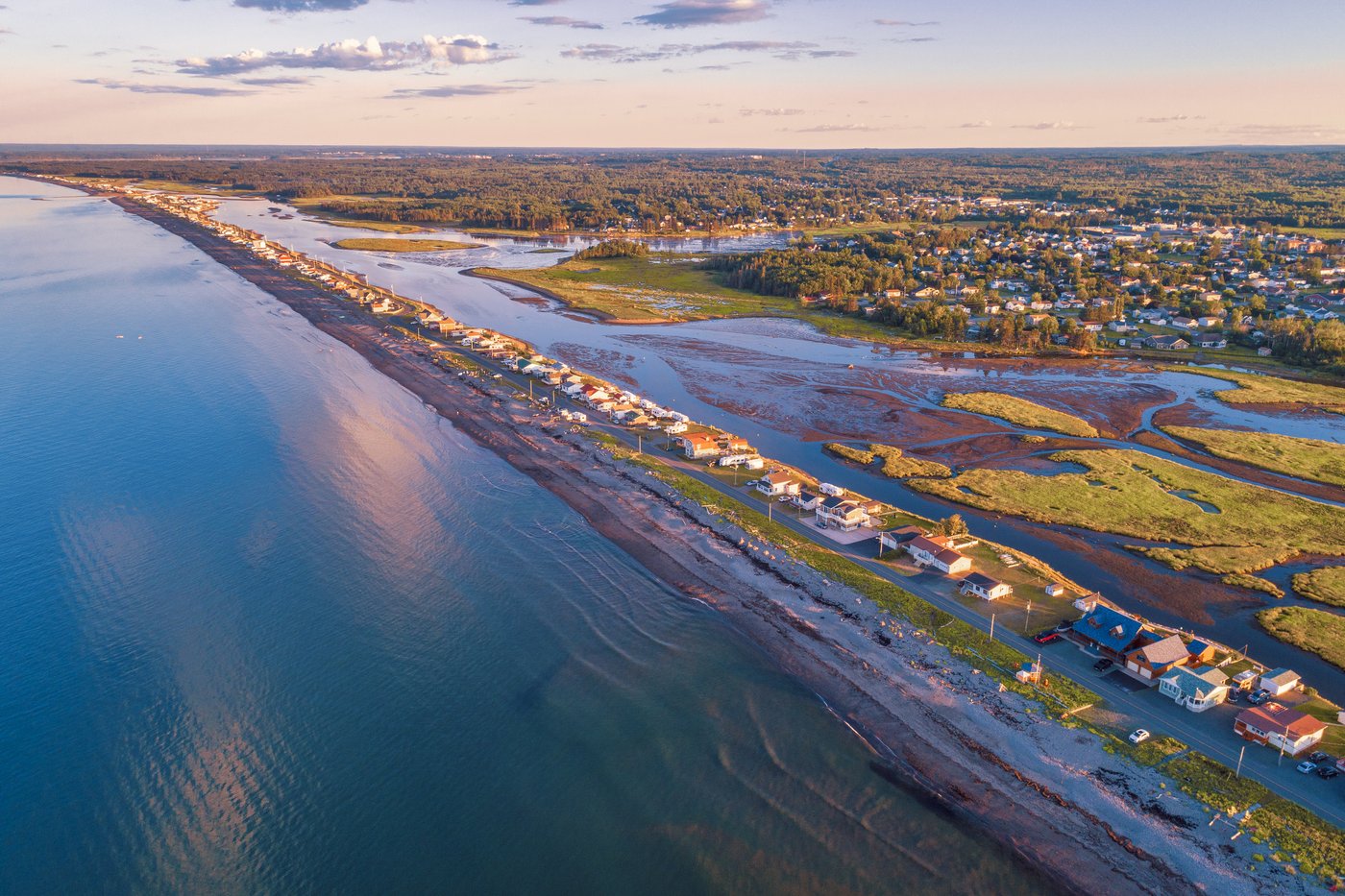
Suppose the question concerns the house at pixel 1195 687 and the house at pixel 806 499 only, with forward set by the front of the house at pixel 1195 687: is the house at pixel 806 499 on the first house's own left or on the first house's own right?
on the first house's own right

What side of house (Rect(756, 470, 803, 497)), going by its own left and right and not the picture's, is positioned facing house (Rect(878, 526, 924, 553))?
left

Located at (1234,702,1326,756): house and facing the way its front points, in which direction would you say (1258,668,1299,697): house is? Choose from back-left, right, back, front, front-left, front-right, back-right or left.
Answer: back-right

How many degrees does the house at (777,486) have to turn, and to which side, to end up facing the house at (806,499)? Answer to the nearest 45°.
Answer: approximately 90° to its left

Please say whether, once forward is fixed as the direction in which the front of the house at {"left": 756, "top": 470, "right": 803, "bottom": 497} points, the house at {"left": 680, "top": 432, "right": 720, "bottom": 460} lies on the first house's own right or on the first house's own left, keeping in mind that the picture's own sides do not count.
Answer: on the first house's own right

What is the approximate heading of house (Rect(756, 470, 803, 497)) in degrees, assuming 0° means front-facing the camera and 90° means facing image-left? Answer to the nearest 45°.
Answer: approximately 45°

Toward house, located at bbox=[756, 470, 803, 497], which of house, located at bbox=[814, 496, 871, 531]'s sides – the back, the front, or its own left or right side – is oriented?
right

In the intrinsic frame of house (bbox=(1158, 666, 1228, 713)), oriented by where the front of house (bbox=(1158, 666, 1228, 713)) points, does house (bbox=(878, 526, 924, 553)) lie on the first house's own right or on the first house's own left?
on the first house's own right

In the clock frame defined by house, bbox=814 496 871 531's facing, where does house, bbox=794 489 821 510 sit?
house, bbox=794 489 821 510 is roughly at 3 o'clock from house, bbox=814 496 871 531.
